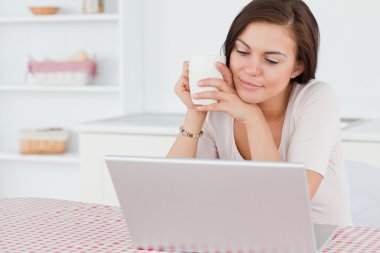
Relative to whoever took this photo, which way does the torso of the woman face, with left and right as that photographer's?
facing the viewer and to the left of the viewer

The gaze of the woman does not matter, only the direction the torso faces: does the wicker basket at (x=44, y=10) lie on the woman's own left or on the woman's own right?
on the woman's own right

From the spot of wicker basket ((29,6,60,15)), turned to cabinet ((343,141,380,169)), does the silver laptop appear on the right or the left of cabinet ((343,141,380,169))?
right

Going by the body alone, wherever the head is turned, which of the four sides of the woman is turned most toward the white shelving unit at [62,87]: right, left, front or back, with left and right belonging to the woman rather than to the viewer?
right

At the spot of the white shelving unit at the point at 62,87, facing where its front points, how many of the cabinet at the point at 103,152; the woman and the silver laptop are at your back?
0

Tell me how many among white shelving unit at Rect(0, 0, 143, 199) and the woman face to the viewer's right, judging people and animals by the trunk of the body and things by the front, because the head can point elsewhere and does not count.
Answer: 0

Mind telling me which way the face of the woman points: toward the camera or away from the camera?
toward the camera

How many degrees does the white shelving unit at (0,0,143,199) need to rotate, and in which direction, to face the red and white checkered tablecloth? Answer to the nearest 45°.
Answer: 0° — it already faces it

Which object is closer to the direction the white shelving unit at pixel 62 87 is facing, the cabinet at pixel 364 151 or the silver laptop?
the silver laptop

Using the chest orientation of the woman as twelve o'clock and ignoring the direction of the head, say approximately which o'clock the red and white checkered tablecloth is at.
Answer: The red and white checkered tablecloth is roughly at 12 o'clock from the woman.

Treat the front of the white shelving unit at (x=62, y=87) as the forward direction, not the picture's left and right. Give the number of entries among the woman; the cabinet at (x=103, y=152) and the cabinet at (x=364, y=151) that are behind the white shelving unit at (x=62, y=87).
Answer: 0

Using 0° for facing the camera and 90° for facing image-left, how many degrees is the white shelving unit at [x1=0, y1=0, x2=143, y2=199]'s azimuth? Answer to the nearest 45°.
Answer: approximately 0°
